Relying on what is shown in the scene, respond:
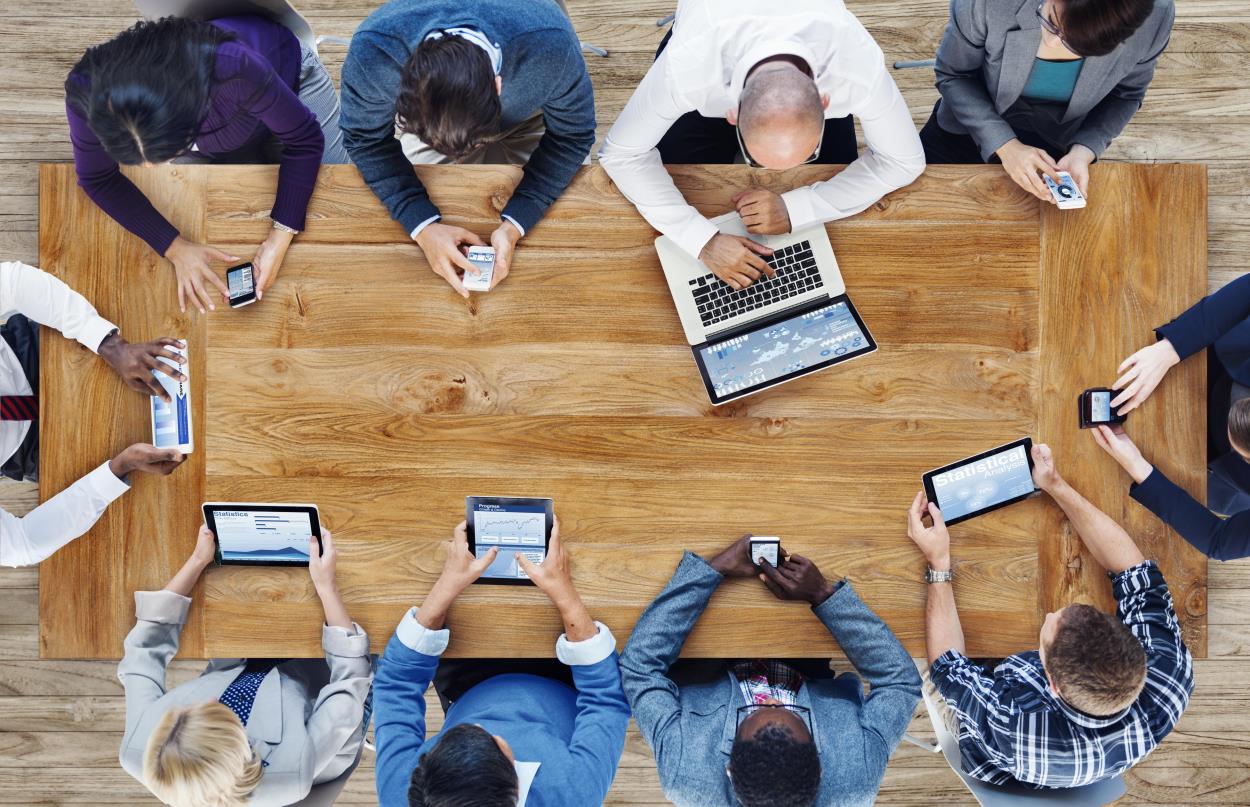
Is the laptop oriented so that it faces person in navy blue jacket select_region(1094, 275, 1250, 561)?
no

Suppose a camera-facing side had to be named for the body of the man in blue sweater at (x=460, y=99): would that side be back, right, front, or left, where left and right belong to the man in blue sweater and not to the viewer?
front

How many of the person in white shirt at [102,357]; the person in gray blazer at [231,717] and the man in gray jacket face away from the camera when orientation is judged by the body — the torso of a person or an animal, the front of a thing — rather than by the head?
2

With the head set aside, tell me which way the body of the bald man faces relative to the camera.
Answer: toward the camera

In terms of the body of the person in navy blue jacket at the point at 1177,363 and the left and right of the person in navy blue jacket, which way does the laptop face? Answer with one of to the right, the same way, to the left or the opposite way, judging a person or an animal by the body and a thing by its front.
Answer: to the right

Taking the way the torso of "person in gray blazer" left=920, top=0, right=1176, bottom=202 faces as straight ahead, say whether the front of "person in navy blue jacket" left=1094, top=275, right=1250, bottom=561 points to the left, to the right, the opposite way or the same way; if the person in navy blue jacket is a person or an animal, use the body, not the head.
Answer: to the right

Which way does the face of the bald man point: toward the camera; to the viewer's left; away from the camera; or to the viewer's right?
toward the camera

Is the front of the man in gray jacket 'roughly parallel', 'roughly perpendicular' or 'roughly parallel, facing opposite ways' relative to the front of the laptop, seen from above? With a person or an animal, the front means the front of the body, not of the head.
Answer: roughly parallel

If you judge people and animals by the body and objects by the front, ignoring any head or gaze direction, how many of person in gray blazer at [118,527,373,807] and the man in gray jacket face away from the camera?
2

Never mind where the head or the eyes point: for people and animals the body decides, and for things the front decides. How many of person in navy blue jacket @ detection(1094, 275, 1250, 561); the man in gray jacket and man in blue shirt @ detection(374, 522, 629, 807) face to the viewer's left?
1

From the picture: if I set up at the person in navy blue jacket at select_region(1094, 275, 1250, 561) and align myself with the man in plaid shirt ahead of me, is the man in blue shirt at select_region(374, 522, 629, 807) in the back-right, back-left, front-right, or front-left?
front-right

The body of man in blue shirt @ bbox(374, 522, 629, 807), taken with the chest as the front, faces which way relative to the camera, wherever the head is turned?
away from the camera

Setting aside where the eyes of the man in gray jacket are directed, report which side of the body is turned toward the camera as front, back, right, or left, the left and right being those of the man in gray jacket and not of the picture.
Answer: back

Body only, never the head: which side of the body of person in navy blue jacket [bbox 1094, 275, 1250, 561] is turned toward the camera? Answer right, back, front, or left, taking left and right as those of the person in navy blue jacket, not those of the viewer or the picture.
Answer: left

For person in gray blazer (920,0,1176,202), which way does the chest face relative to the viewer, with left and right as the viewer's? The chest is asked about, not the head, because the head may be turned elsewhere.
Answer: facing the viewer

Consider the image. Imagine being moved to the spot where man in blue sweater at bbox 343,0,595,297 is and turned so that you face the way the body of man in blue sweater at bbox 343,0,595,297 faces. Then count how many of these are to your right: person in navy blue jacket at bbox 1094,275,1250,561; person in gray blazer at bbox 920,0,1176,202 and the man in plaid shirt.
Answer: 0

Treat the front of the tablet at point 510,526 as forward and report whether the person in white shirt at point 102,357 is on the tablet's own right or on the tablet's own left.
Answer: on the tablet's own right

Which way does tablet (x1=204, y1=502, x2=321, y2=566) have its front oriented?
toward the camera
